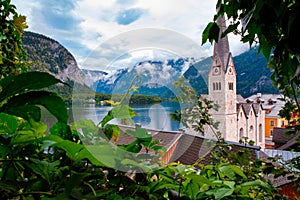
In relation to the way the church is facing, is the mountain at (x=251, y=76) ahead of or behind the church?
behind

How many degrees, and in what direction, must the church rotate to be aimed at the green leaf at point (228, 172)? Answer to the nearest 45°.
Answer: approximately 45° to its left

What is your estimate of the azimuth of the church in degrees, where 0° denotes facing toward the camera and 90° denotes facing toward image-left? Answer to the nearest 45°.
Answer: approximately 45°

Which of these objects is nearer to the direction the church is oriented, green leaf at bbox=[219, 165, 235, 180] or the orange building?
the green leaf
